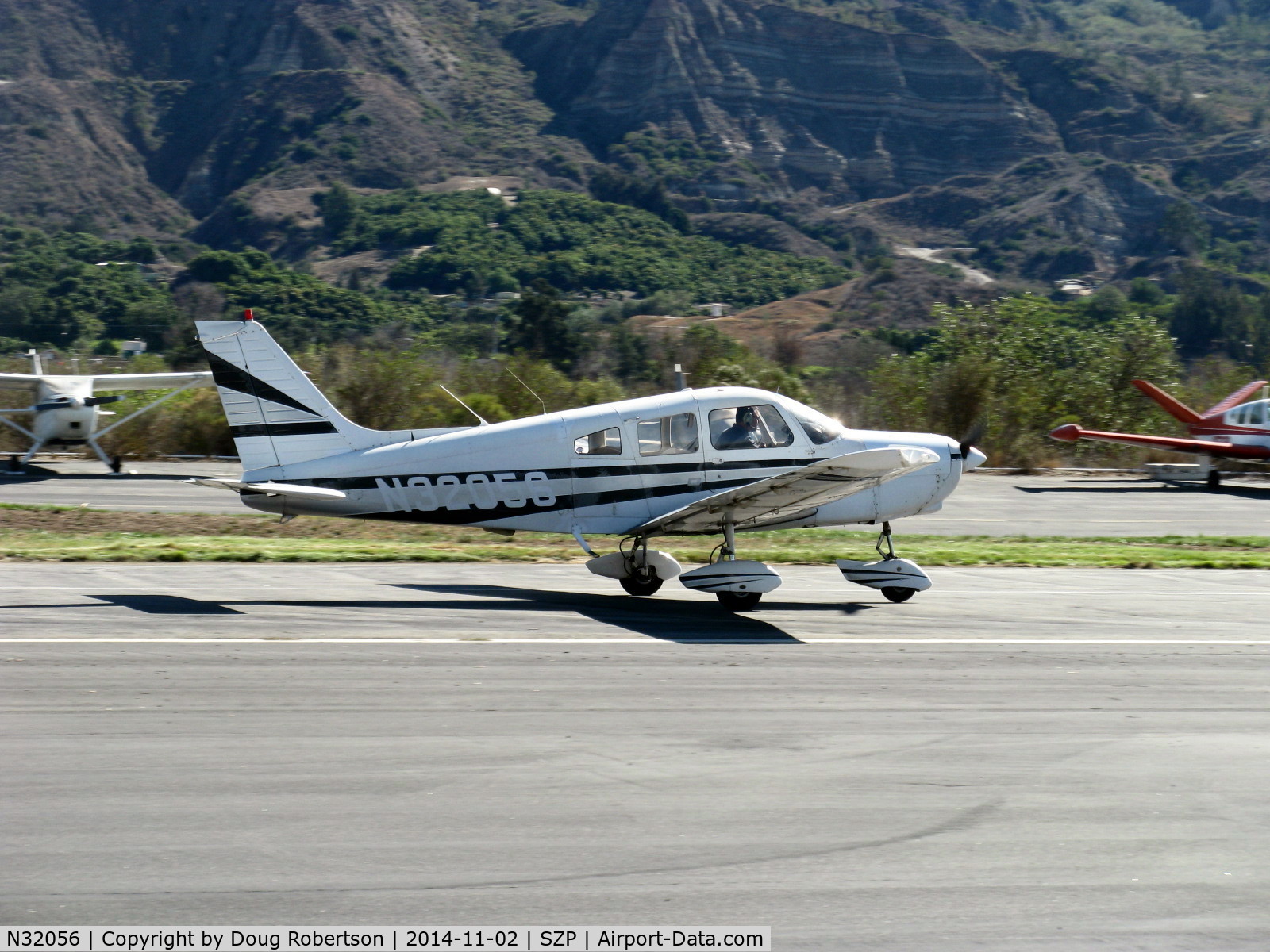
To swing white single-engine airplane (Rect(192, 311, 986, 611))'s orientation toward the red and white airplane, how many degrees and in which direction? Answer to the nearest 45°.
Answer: approximately 45° to its left

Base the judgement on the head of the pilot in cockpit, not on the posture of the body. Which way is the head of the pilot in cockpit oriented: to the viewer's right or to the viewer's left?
to the viewer's right

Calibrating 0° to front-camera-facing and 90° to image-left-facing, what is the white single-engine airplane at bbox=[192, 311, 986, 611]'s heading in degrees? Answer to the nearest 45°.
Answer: approximately 270°
